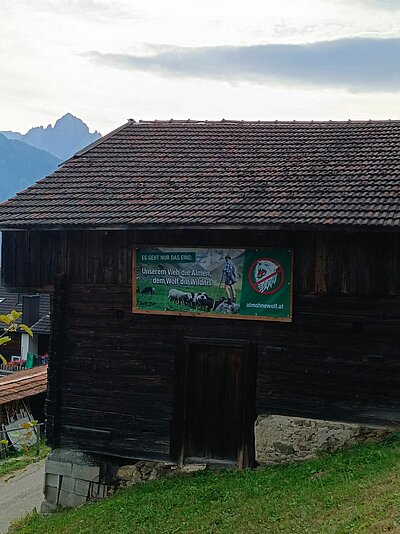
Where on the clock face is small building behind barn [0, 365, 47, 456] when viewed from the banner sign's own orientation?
The small building behind barn is roughly at 5 o'clock from the banner sign.

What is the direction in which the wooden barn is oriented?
toward the camera

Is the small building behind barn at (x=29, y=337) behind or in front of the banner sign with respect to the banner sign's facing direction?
behind

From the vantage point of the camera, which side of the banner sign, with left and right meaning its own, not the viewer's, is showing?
front
